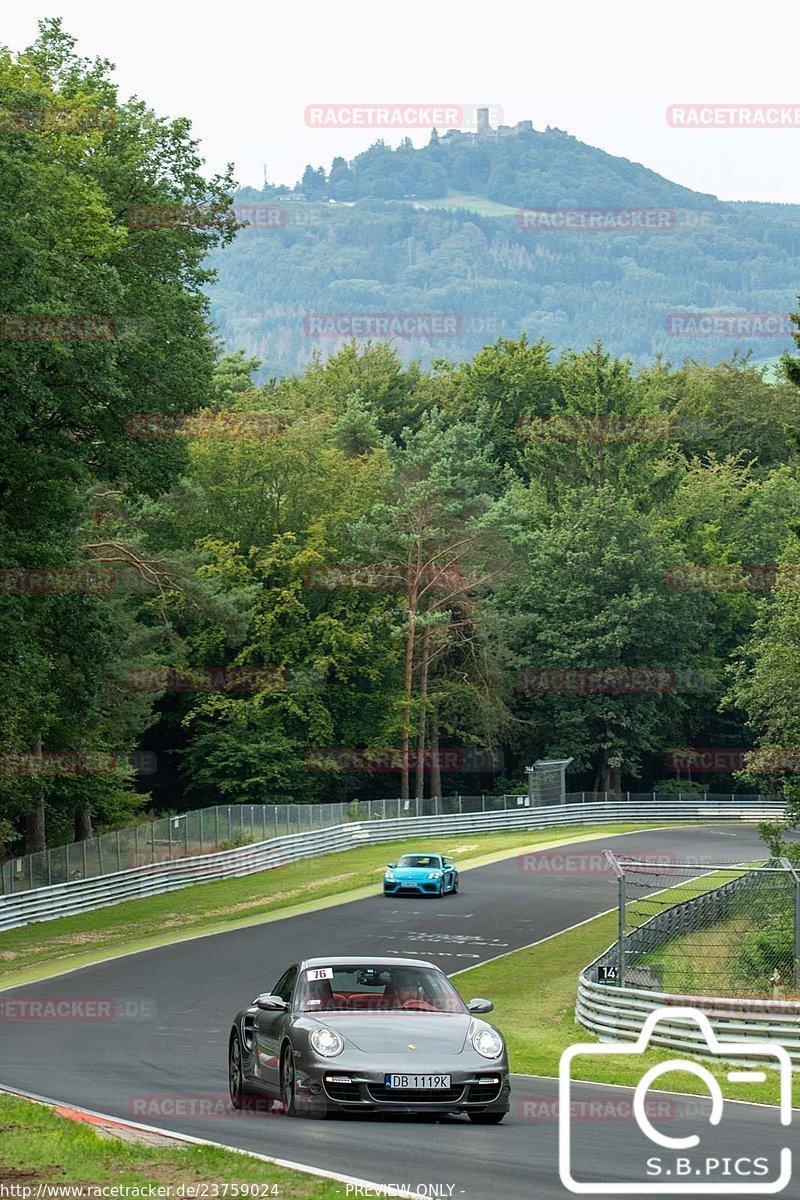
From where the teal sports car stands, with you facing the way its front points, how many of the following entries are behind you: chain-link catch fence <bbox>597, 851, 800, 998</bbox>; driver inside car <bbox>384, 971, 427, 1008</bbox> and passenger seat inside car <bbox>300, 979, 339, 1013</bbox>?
0

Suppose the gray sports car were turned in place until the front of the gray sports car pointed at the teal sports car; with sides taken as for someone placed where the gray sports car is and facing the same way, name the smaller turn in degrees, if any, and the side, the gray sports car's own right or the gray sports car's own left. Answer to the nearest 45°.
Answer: approximately 135° to the gray sports car's own left

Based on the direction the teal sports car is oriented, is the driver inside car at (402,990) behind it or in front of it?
in front

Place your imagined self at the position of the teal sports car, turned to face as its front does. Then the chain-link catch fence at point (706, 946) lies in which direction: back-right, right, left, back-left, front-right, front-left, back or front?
front-left

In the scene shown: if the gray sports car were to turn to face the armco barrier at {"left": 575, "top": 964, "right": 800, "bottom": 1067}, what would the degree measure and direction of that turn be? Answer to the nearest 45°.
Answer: approximately 90° to its left

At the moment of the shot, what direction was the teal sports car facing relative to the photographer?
facing the viewer and to the left of the viewer

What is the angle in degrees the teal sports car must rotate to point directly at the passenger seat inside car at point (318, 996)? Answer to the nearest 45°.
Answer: approximately 45° to its left

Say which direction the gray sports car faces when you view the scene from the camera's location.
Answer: facing the viewer and to the right of the viewer

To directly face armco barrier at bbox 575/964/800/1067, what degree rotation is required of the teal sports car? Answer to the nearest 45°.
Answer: approximately 45° to its left

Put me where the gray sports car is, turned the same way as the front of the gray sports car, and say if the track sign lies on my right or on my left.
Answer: on my left

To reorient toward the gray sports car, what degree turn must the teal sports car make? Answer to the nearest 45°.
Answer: approximately 45° to its left

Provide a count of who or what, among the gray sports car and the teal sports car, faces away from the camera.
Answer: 0
